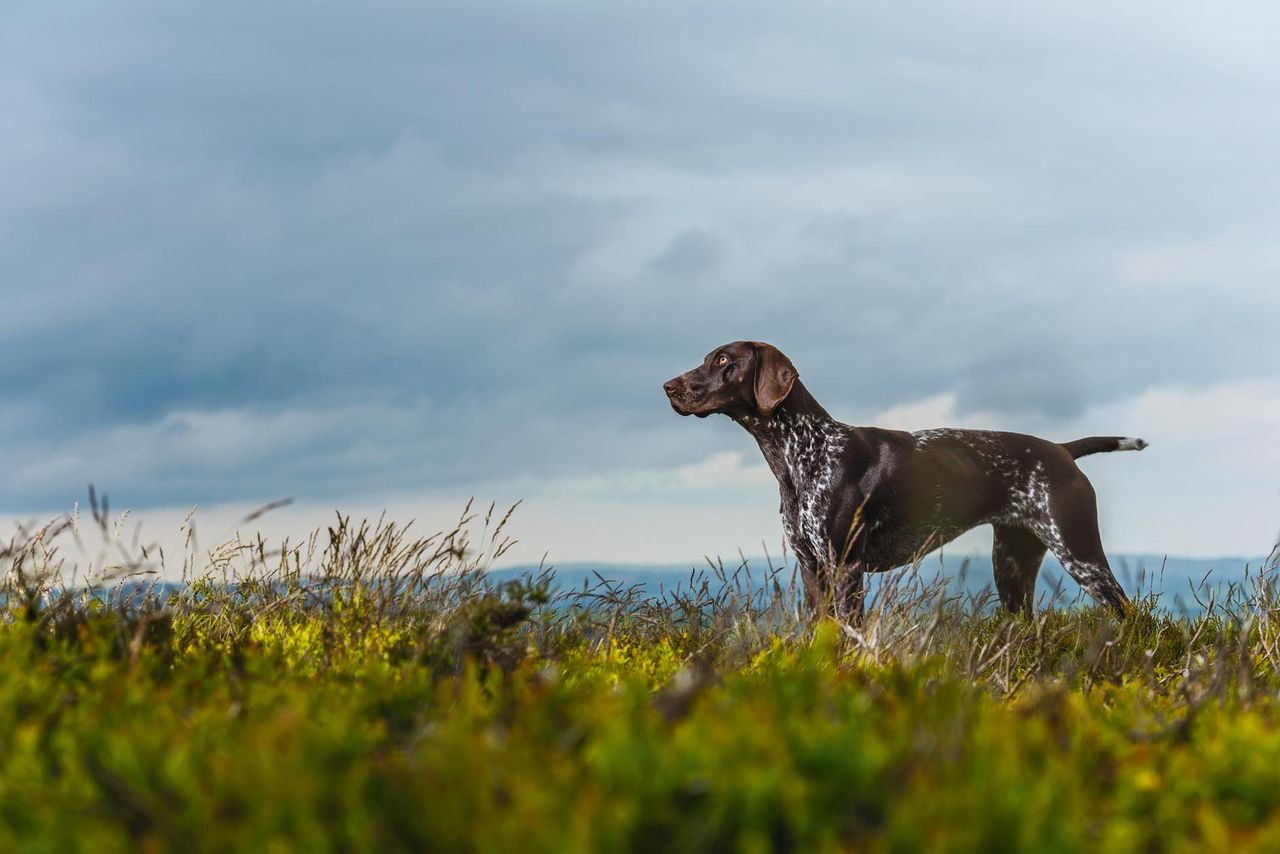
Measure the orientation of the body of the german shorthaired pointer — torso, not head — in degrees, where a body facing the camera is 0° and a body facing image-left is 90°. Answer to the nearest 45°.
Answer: approximately 90°
